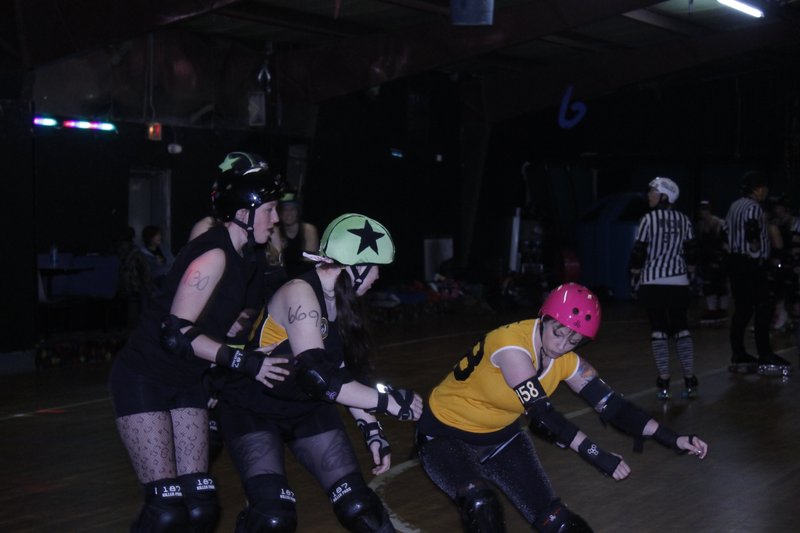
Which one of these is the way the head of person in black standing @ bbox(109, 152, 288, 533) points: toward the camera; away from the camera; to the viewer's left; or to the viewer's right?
to the viewer's right

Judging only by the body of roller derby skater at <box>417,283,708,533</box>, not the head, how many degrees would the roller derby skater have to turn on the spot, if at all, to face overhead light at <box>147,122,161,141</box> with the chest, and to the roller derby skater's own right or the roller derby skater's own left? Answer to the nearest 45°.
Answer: approximately 180°

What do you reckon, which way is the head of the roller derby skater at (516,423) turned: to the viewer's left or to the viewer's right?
to the viewer's right

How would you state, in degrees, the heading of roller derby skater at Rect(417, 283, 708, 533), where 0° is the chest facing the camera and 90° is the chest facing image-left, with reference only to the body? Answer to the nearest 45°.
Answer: approximately 315°

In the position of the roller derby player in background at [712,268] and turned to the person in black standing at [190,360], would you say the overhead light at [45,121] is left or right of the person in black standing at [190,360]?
right

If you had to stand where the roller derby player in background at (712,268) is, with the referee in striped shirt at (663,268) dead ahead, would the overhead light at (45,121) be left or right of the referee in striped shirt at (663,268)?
right

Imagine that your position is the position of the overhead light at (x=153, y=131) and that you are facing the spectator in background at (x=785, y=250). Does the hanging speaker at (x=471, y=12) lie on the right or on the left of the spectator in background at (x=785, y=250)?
right
